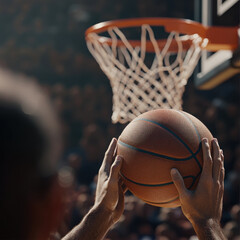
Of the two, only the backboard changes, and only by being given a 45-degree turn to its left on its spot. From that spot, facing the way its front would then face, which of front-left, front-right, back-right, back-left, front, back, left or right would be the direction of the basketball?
front

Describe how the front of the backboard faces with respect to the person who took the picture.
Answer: facing the viewer and to the left of the viewer
